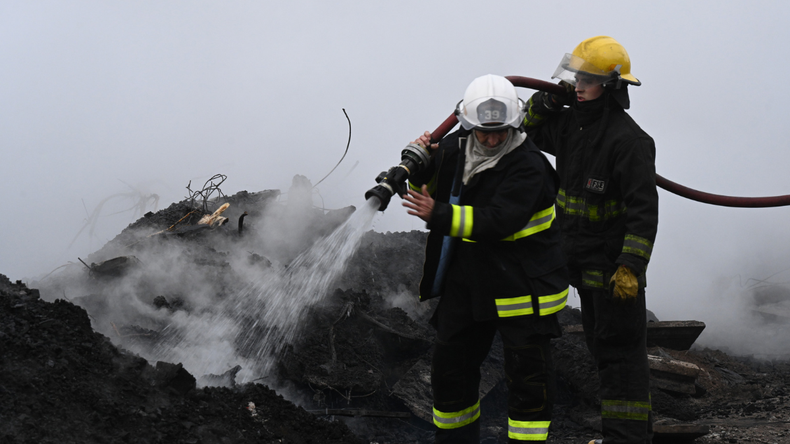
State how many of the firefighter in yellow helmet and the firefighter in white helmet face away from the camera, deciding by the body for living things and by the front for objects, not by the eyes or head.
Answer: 0

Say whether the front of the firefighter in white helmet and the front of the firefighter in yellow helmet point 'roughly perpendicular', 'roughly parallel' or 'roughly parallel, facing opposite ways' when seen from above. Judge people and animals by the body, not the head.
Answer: roughly parallel

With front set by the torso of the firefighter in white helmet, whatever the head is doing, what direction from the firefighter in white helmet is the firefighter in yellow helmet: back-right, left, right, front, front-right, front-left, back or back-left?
back

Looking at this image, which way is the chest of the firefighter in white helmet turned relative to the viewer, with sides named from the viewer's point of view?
facing the viewer and to the left of the viewer

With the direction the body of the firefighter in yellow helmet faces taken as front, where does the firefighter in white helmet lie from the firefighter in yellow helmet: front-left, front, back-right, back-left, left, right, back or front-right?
front
